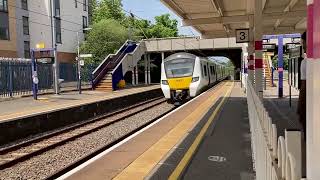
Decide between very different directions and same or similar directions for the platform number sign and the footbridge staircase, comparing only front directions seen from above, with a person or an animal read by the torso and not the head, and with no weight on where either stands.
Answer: same or similar directions

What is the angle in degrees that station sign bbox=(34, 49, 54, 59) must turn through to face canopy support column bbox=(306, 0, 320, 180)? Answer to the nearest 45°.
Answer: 0° — it already faces it

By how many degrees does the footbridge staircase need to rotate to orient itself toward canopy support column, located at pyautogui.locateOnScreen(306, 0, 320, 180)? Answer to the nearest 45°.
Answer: approximately 45° to its left

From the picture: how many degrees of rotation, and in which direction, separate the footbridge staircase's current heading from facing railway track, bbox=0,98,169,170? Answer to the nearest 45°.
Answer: approximately 45° to its left

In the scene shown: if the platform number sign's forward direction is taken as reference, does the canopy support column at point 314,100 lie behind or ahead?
ahead

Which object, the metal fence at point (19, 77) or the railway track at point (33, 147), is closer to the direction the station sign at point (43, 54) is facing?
the railway track

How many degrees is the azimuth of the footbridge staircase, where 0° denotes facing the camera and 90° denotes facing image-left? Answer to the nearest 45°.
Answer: approximately 45°

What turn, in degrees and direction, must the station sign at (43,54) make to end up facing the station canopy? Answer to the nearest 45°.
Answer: approximately 45° to its left

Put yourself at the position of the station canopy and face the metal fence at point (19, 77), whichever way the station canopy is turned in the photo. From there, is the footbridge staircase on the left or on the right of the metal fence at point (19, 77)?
right

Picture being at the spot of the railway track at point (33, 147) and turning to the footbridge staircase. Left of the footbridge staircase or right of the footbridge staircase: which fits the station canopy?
right

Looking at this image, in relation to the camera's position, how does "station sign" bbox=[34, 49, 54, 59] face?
facing the viewer

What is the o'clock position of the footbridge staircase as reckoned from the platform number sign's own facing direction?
The footbridge staircase is roughly at 5 o'clock from the platform number sign.

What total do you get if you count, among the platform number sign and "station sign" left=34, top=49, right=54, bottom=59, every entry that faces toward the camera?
2

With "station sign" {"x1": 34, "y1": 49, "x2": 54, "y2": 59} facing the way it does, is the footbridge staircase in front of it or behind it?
behind

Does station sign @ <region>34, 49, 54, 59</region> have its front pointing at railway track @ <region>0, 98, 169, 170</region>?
yes
